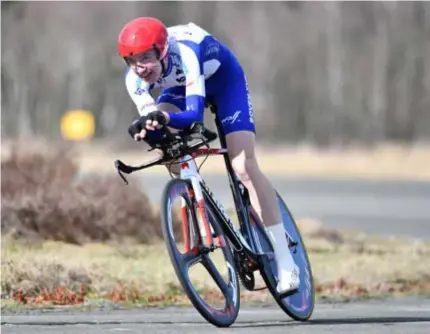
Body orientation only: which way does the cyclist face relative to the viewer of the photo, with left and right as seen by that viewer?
facing the viewer and to the left of the viewer

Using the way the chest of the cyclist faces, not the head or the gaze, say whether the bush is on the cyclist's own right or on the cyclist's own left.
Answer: on the cyclist's own right
